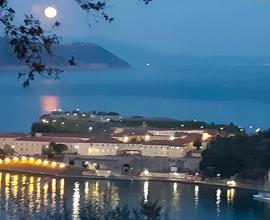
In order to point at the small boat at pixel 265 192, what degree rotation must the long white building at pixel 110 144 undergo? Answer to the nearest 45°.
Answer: approximately 45° to its left

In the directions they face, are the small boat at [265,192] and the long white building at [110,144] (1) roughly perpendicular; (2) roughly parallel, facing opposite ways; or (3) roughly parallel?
roughly perpendicular

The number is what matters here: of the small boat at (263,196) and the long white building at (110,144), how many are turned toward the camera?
1
